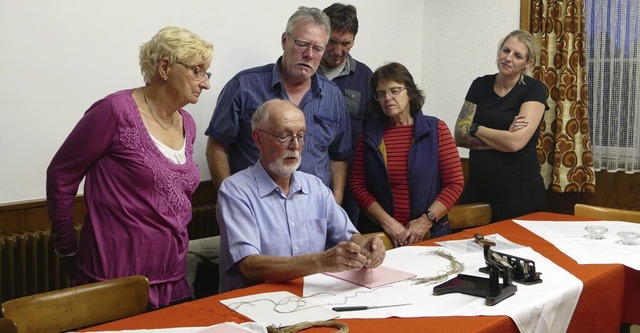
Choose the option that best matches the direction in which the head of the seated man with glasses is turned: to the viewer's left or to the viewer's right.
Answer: to the viewer's right

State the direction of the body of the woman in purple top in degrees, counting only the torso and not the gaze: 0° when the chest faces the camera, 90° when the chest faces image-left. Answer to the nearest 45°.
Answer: approximately 315°

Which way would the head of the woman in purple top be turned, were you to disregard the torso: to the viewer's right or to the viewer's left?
to the viewer's right

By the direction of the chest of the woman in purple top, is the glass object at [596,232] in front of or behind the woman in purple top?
in front

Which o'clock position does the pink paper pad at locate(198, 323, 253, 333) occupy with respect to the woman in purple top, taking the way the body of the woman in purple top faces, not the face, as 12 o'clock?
The pink paper pad is roughly at 1 o'clock from the woman in purple top.

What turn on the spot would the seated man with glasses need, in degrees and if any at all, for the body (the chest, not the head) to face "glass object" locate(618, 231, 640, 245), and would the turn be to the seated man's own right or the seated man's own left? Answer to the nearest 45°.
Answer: approximately 45° to the seated man's own left

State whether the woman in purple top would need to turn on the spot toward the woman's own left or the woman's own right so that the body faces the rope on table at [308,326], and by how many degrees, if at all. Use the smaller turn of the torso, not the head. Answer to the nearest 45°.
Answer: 0° — they already face it

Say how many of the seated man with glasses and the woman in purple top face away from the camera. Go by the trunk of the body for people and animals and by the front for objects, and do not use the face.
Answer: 0

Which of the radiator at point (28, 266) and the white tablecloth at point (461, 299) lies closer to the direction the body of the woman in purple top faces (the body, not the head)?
the white tablecloth

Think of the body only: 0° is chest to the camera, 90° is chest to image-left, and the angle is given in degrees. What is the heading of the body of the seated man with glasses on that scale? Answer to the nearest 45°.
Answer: approximately 315°

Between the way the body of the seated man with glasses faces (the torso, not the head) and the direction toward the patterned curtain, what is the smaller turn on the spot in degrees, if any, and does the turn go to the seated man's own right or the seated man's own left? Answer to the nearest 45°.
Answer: approximately 90° to the seated man's own left

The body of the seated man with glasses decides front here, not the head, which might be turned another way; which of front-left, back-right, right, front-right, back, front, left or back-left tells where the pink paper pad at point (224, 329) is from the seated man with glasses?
front-right
